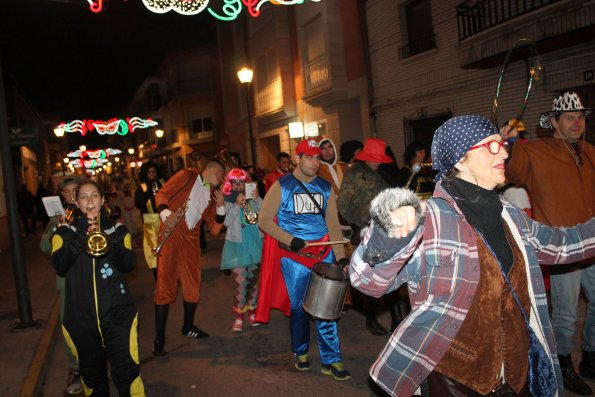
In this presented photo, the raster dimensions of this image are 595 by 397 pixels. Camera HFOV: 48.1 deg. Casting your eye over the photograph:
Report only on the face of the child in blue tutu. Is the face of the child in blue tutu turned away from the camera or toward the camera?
toward the camera

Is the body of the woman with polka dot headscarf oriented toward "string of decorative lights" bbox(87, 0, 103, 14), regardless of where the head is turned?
no

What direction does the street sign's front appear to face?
toward the camera

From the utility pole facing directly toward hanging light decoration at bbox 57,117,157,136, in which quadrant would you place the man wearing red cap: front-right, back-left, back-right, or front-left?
back-right

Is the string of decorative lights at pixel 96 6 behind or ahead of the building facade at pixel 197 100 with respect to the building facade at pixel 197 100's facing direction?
ahead
